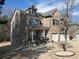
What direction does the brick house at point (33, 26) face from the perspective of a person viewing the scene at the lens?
facing the viewer and to the right of the viewer
